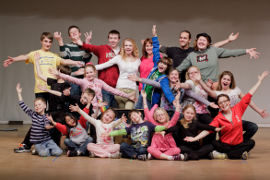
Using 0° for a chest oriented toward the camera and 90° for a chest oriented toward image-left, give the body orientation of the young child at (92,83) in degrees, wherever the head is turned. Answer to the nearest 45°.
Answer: approximately 0°

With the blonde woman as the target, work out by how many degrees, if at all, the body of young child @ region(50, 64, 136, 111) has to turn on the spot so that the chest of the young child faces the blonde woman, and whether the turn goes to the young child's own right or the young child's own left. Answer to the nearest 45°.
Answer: approximately 90° to the young child's own left

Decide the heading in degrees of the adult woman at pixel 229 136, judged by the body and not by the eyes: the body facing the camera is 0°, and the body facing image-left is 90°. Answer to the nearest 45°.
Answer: approximately 0°

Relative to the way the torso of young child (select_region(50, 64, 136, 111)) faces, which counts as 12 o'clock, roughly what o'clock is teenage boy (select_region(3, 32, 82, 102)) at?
The teenage boy is roughly at 4 o'clock from the young child.

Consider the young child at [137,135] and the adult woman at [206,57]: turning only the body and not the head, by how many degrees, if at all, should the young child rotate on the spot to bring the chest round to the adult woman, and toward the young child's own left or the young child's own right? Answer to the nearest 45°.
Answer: approximately 135° to the young child's own left
